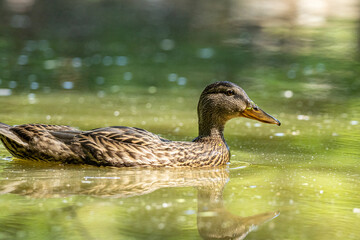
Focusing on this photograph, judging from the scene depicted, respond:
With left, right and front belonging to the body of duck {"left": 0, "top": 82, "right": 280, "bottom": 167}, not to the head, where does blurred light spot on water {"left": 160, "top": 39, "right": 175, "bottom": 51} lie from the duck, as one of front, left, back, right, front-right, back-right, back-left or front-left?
left

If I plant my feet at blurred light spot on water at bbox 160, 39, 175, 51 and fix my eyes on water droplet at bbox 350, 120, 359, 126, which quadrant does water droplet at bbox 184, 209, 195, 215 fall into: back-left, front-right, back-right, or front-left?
front-right

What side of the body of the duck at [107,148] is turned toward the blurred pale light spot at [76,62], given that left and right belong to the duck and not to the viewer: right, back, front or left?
left

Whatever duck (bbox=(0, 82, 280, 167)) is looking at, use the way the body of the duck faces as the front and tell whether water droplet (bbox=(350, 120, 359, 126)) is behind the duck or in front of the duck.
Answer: in front

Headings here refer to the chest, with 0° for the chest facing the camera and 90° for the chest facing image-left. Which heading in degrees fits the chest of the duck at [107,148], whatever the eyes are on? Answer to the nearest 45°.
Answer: approximately 270°
